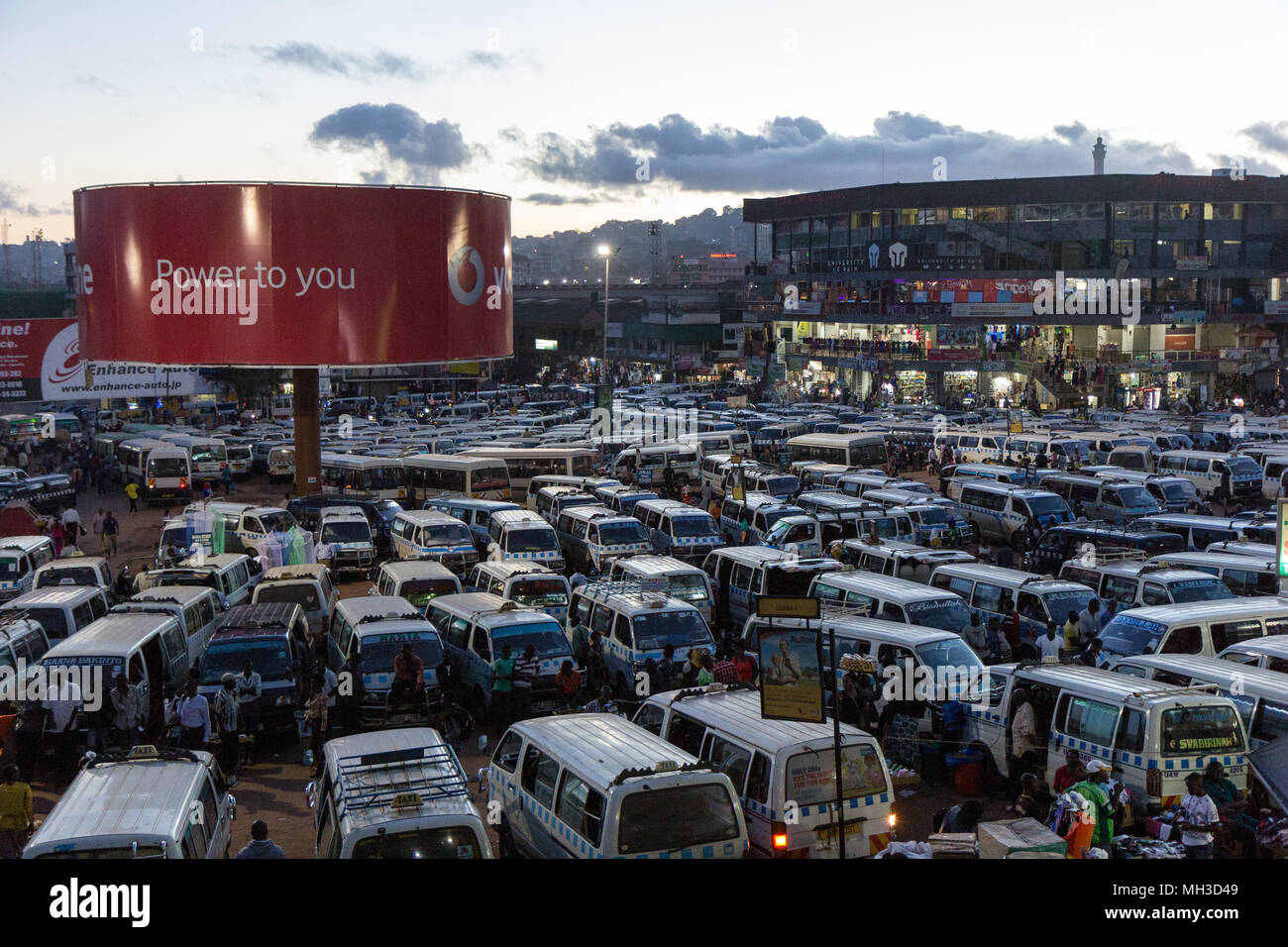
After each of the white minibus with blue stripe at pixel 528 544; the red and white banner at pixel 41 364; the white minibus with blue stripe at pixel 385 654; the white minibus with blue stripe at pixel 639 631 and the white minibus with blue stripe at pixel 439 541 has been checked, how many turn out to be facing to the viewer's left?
0

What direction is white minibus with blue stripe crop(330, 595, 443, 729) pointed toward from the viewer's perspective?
toward the camera

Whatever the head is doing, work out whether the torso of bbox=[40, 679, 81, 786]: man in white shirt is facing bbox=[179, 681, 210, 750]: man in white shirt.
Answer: no

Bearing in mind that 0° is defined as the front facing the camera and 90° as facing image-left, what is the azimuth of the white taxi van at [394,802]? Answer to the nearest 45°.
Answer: approximately 180°

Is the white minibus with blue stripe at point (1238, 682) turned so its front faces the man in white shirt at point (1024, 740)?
no

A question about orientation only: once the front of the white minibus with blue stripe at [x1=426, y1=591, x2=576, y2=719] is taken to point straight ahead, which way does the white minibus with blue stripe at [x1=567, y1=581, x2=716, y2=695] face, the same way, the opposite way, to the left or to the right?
the same way

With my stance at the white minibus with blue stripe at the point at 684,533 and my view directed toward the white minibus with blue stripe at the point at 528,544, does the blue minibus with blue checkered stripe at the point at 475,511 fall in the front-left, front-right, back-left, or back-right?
front-right

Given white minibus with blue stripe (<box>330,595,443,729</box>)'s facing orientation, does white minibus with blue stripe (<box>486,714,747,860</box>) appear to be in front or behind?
in front

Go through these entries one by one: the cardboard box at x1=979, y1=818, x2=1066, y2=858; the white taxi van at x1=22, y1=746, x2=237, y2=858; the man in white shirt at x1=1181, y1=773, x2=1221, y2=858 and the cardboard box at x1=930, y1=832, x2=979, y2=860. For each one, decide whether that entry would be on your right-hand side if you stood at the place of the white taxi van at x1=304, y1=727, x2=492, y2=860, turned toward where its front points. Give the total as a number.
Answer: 3

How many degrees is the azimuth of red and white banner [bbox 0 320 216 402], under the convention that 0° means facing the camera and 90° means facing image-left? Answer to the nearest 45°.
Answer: approximately 0°

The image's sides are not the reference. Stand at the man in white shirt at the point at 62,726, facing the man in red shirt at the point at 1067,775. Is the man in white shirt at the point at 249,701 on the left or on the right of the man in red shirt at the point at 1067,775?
left

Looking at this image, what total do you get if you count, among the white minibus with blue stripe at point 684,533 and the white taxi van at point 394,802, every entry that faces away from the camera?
1

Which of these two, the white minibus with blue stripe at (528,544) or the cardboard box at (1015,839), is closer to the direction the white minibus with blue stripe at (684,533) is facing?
the cardboard box
